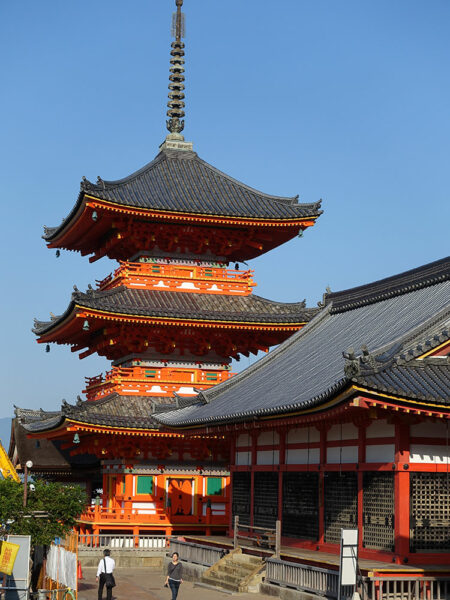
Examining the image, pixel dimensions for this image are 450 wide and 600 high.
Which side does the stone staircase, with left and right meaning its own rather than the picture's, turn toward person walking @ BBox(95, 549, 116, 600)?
front

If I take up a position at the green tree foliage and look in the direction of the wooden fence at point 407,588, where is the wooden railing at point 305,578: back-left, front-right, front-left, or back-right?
front-left

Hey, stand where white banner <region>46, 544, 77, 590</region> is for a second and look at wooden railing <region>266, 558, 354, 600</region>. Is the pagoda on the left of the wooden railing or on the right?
left

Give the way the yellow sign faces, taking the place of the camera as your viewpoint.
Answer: facing the viewer

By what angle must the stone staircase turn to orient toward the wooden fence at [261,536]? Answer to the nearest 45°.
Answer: approximately 180°

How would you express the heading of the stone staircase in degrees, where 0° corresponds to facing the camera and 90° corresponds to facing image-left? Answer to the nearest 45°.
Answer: approximately 45°
